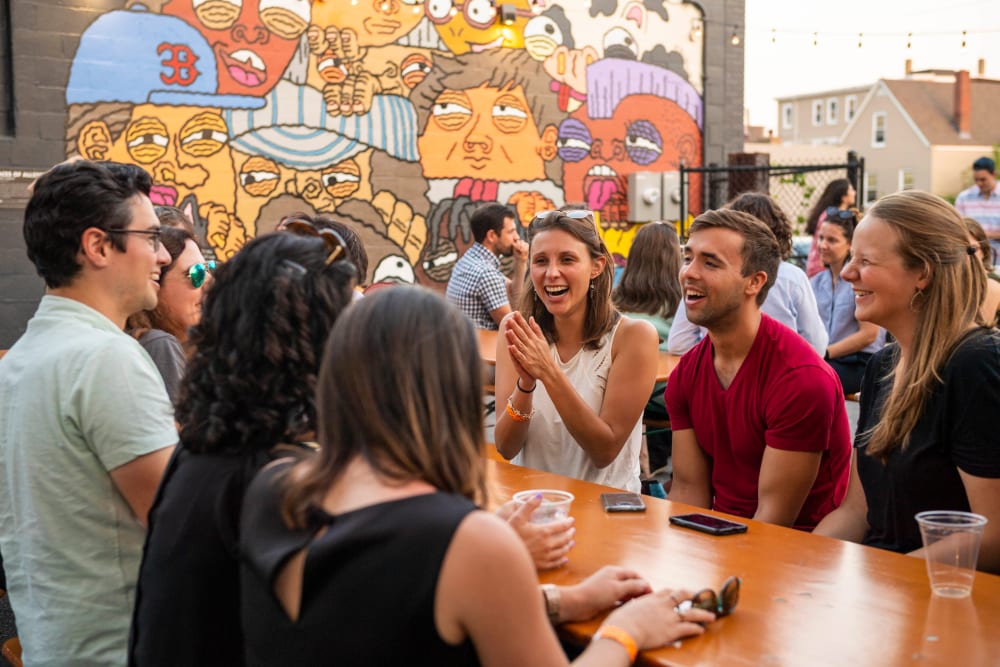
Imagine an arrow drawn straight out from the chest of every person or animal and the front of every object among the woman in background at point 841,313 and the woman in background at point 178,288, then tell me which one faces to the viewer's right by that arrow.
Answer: the woman in background at point 178,288

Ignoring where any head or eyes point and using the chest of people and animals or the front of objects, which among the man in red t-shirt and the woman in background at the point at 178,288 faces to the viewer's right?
the woman in background

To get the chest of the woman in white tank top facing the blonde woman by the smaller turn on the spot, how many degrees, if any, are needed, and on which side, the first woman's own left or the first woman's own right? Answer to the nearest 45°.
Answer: approximately 90° to the first woman's own left

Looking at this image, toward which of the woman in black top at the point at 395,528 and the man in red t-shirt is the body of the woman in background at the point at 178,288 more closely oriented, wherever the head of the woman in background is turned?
the man in red t-shirt

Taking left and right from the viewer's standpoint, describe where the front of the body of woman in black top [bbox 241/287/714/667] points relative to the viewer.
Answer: facing away from the viewer and to the right of the viewer

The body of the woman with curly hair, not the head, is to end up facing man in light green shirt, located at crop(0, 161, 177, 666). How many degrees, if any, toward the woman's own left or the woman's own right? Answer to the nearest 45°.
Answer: approximately 90° to the woman's own left

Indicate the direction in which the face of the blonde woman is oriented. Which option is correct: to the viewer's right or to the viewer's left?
to the viewer's left

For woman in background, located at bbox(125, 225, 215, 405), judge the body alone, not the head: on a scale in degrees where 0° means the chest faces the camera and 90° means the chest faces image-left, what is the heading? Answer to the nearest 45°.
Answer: approximately 270°

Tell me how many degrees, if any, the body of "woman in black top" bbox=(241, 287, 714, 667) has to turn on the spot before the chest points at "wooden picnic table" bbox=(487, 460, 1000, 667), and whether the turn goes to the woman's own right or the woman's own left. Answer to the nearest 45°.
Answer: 0° — they already face it

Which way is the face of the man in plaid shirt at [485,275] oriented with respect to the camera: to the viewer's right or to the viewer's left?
to the viewer's right

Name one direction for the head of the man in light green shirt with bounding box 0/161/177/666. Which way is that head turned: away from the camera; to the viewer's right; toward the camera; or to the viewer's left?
to the viewer's right
